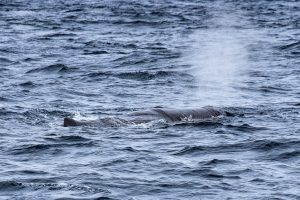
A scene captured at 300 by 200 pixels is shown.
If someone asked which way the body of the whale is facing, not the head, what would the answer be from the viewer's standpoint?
to the viewer's right
